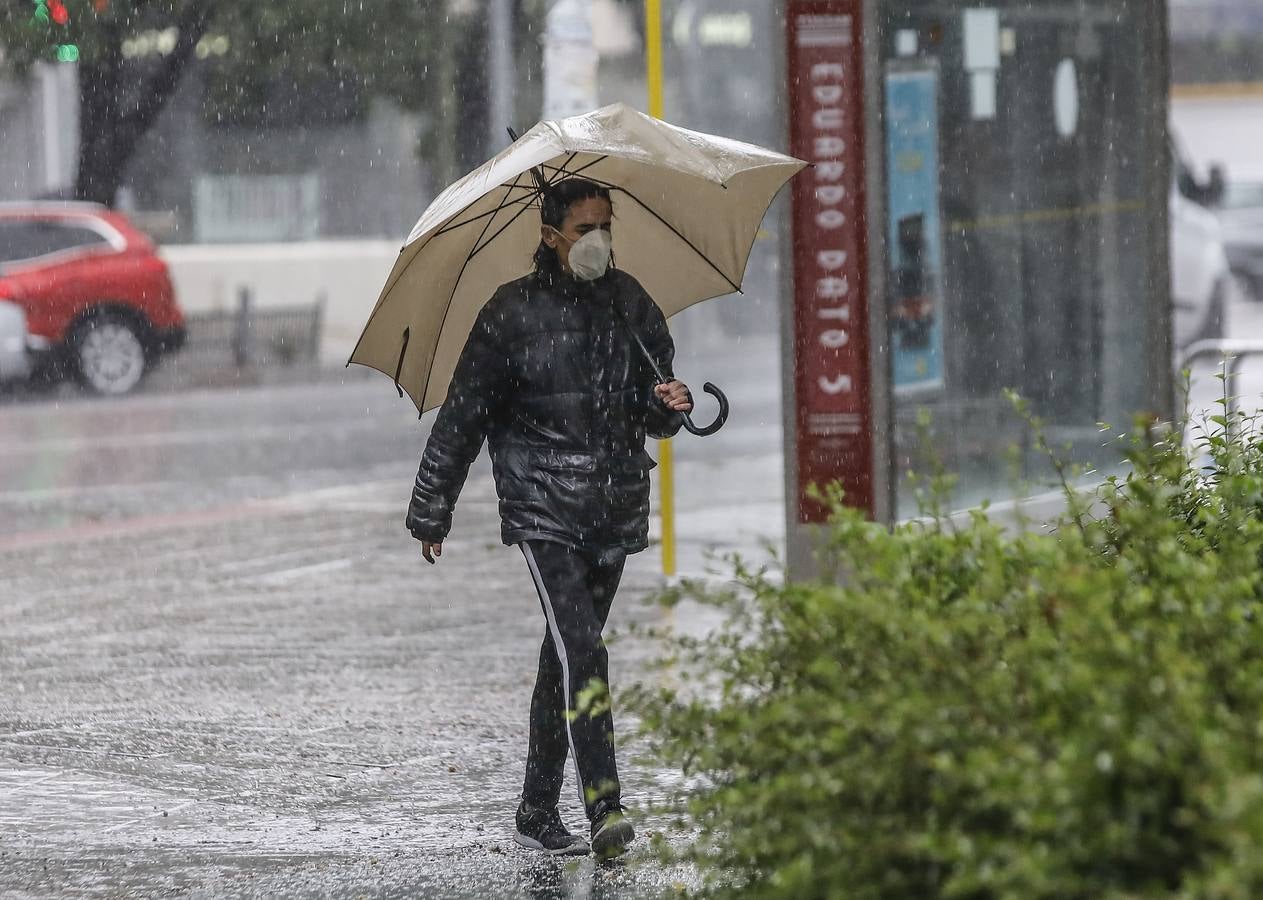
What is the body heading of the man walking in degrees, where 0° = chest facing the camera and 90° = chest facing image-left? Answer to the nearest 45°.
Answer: approximately 315°

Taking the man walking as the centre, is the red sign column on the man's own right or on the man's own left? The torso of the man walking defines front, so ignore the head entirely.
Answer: on the man's own left

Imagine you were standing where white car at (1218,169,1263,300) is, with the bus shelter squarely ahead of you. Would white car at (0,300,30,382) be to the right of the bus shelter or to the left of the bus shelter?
right

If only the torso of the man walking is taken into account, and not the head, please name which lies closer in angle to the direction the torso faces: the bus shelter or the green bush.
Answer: the green bush

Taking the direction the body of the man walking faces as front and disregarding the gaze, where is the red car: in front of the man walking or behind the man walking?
behind
